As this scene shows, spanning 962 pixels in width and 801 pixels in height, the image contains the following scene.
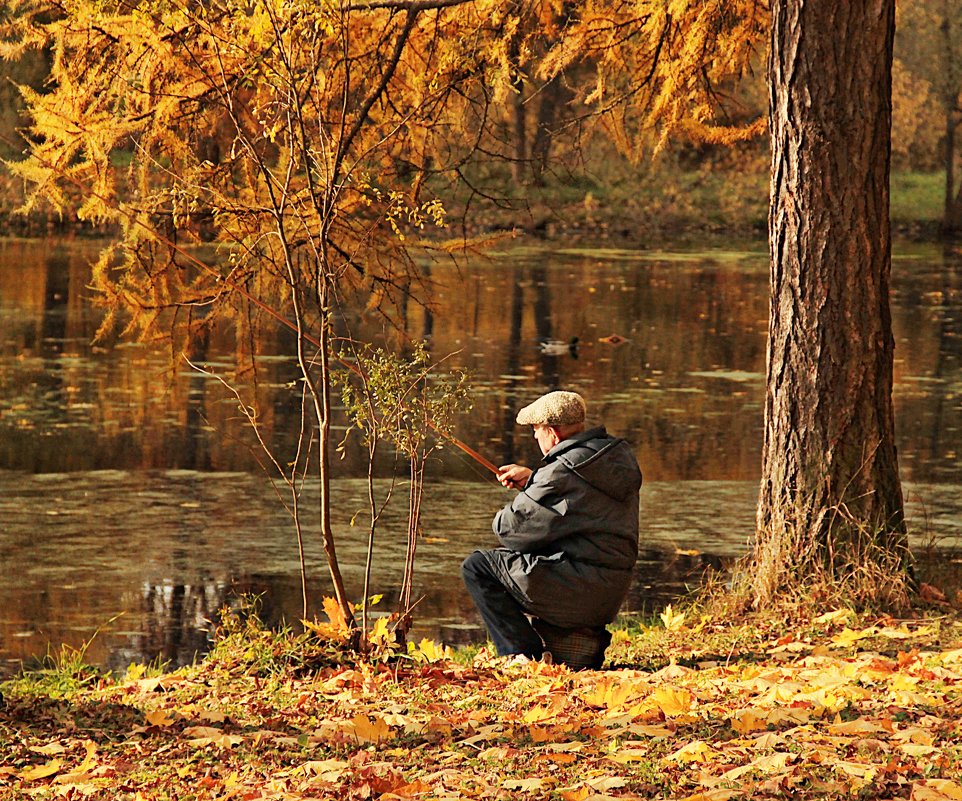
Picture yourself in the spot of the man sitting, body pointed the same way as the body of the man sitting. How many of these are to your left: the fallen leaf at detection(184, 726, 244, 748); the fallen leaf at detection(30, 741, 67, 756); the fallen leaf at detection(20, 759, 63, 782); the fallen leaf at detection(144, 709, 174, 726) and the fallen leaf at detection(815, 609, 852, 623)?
4

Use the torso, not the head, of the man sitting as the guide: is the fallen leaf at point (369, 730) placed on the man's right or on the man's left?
on the man's left

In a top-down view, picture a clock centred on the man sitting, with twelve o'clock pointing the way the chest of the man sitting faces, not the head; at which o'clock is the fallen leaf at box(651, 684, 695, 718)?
The fallen leaf is roughly at 7 o'clock from the man sitting.

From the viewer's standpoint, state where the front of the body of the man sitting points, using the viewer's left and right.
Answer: facing away from the viewer and to the left of the viewer

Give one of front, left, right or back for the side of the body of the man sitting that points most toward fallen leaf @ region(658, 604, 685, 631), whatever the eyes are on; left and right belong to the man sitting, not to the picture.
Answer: right

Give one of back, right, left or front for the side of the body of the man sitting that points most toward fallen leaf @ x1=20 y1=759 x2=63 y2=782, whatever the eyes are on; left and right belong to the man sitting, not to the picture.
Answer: left

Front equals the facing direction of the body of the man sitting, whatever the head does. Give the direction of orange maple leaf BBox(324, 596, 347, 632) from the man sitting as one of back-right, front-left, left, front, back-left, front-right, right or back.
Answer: front-left

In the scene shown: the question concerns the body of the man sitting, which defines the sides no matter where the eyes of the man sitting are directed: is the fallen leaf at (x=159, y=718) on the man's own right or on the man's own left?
on the man's own left

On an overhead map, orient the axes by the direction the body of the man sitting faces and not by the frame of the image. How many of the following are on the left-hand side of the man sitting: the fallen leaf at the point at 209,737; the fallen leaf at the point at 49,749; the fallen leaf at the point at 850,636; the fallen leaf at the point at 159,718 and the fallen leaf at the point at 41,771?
4

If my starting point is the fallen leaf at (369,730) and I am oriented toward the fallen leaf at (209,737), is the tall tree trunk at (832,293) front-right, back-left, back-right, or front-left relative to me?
back-right

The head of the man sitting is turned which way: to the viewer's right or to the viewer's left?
to the viewer's left

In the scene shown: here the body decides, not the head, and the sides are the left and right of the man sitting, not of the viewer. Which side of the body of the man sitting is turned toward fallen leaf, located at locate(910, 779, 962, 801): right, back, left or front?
back
